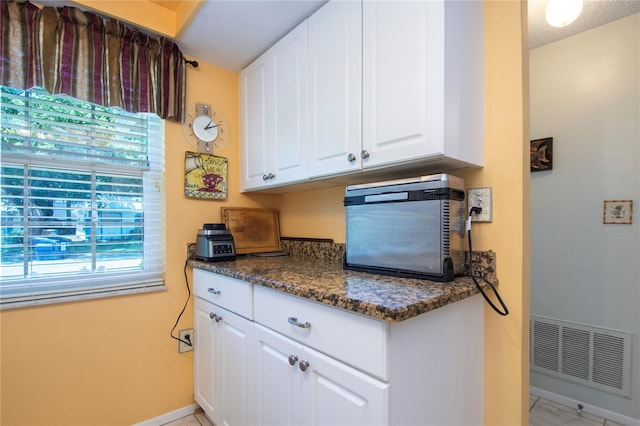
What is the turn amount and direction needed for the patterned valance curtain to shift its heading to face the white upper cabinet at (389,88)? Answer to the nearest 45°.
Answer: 0° — it already faces it

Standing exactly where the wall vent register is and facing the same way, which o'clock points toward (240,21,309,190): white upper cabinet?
The white upper cabinet is roughly at 12 o'clock from the wall vent register.

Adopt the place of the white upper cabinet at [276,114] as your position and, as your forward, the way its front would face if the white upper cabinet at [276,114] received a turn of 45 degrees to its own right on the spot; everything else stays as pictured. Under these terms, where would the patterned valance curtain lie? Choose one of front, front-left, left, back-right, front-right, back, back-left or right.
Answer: front

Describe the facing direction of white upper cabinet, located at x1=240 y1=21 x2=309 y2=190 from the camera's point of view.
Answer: facing the viewer and to the left of the viewer

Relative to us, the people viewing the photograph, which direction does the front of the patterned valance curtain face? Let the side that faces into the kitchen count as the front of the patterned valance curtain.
facing the viewer and to the right of the viewer

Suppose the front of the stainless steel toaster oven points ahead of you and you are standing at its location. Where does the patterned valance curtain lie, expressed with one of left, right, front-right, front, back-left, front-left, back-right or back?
front-right

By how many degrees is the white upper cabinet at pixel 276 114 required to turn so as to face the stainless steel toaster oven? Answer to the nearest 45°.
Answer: approximately 90° to its left

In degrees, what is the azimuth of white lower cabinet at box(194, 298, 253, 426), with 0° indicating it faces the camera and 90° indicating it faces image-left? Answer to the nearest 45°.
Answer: approximately 45°

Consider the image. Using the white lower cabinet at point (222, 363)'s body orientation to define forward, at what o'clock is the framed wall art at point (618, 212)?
The framed wall art is roughly at 8 o'clock from the white lower cabinet.

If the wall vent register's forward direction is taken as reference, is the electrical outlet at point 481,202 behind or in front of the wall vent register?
in front

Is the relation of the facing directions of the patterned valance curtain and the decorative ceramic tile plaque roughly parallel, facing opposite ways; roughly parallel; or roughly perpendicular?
roughly parallel
